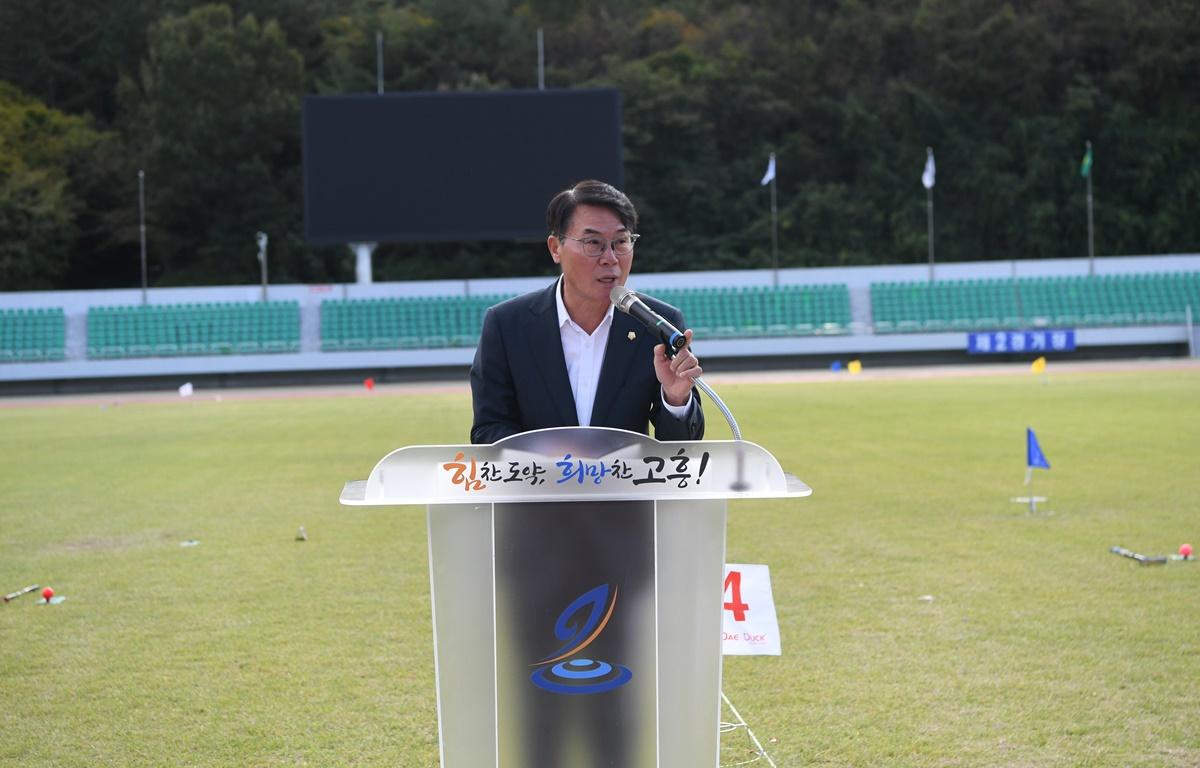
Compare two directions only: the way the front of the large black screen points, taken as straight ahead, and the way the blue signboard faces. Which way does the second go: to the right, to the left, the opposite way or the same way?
the same way

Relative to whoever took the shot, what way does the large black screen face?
facing the viewer

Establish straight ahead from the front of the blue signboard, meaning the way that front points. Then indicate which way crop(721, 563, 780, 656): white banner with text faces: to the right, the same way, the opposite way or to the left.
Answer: the same way

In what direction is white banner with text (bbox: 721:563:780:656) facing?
toward the camera

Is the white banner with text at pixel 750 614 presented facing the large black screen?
no

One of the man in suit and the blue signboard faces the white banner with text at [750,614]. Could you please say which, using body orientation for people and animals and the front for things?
the blue signboard

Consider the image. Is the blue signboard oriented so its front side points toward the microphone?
yes

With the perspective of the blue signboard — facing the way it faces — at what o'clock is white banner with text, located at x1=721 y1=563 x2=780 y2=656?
The white banner with text is roughly at 12 o'clock from the blue signboard.

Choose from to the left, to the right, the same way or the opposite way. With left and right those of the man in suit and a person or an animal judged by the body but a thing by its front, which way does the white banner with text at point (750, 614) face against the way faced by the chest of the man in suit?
the same way

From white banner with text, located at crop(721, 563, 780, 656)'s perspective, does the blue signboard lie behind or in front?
behind

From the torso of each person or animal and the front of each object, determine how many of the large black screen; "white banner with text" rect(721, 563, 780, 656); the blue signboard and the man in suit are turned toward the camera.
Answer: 4

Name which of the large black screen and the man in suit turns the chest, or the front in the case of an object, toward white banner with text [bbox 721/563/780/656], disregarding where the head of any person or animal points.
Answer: the large black screen

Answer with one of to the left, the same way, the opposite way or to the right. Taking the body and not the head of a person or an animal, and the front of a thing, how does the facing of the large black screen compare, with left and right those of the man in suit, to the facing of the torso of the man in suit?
the same way

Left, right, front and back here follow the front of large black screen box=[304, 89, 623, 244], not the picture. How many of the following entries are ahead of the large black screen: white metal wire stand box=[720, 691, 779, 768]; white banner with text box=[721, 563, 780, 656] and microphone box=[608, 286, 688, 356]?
3
